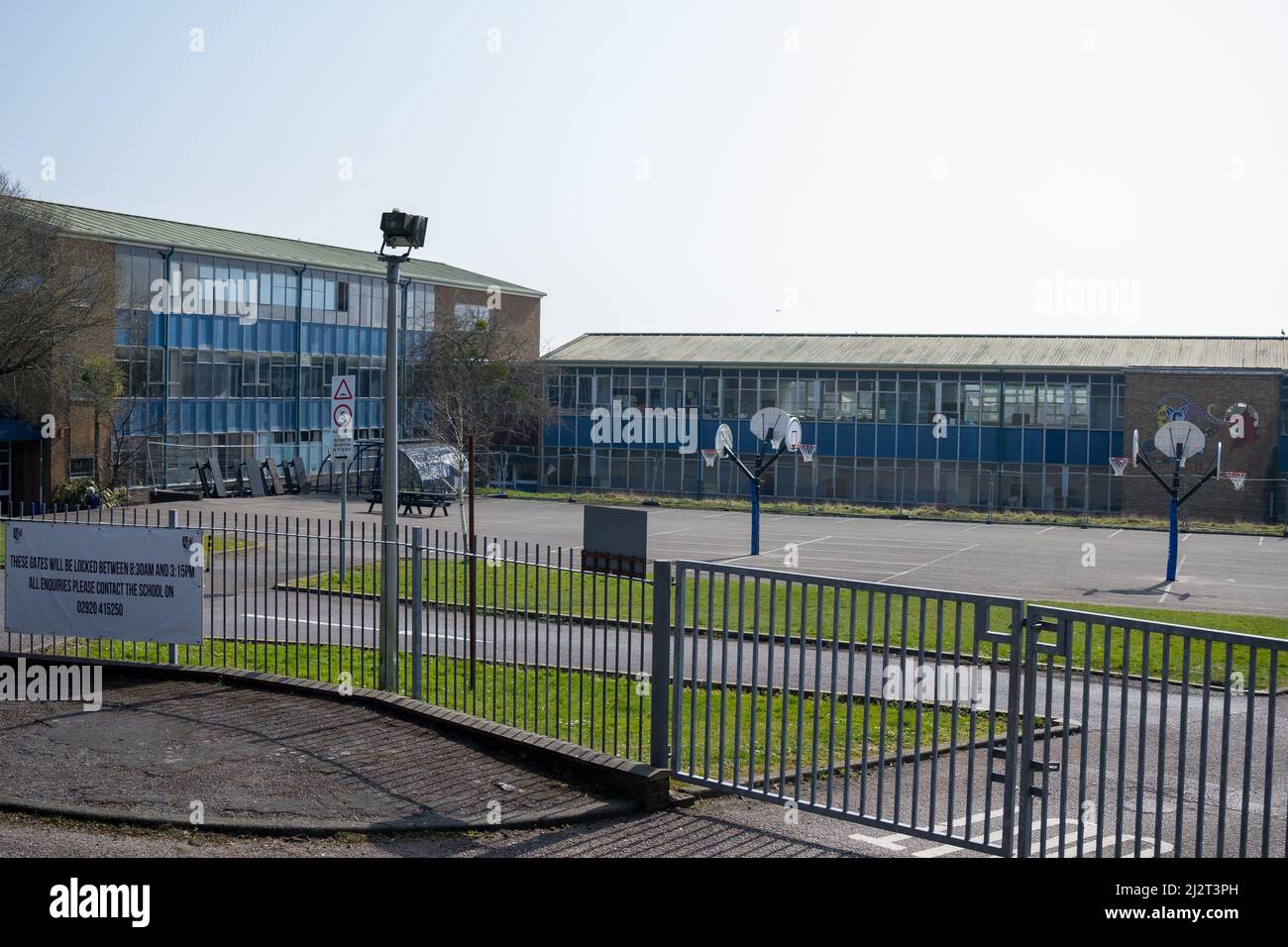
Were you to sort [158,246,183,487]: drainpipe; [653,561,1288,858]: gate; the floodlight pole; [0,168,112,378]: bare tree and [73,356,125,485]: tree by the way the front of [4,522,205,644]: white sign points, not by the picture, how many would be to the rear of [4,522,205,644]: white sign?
3

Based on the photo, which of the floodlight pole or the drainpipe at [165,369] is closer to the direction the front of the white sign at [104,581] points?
the floodlight pole

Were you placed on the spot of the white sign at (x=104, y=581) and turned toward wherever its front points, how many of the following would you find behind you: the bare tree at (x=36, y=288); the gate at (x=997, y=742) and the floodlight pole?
1

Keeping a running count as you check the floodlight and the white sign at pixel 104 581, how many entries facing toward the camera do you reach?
1

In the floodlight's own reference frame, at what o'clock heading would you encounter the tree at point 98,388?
The tree is roughly at 10 o'clock from the floodlight.

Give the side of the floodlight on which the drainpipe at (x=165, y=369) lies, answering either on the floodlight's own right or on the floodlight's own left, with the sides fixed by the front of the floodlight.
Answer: on the floodlight's own left

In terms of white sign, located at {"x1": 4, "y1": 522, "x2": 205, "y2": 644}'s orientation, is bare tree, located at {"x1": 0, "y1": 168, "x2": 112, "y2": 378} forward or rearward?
rearward

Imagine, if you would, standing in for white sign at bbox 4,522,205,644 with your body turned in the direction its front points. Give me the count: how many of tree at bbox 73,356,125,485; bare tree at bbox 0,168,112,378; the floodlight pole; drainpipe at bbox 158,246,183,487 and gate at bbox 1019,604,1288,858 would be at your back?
3

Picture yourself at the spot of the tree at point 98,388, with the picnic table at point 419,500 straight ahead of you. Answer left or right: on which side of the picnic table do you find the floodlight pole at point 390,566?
right

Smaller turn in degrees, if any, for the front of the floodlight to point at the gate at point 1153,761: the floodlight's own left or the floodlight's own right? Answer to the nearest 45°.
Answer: approximately 90° to the floodlight's own right

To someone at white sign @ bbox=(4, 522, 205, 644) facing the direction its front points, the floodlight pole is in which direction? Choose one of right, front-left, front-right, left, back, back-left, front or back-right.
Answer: front-left

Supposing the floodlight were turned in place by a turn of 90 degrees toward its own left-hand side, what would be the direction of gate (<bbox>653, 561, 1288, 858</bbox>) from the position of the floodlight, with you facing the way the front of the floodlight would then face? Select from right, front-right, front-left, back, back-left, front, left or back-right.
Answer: back

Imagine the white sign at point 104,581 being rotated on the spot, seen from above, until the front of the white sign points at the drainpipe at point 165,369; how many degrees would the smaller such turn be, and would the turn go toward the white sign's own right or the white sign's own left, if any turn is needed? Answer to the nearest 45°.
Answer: approximately 180°

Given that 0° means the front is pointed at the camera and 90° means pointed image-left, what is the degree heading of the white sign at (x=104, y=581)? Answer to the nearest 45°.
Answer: approximately 0°

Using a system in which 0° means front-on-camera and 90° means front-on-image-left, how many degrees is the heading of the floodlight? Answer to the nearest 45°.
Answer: approximately 225°
